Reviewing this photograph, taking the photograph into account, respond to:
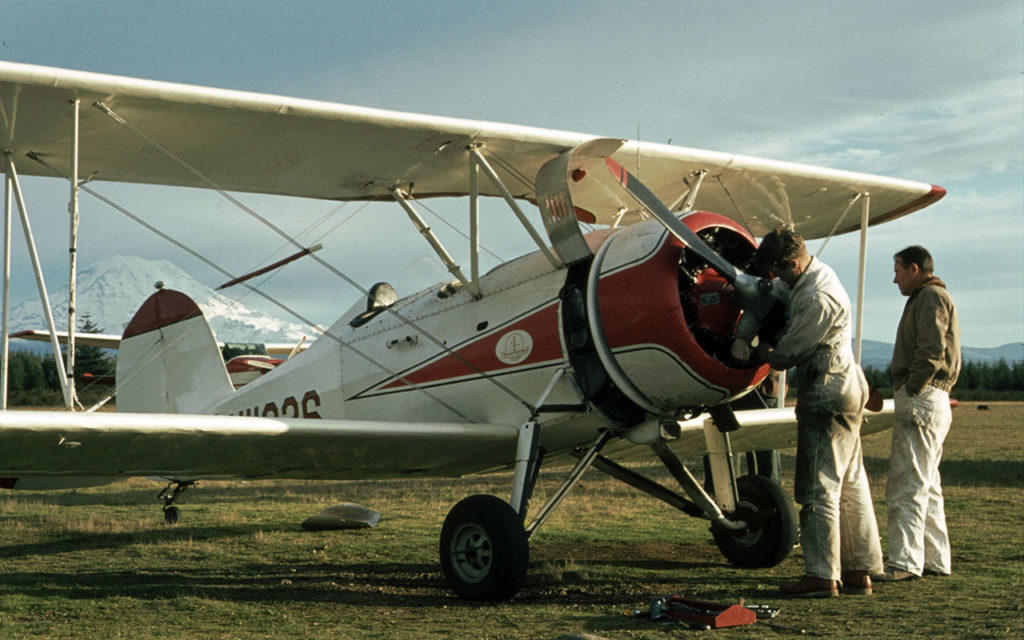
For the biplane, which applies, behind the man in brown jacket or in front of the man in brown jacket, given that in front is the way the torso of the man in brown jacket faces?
in front

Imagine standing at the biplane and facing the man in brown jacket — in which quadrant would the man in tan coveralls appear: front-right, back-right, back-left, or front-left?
front-right

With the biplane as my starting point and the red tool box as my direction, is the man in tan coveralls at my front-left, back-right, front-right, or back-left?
front-left

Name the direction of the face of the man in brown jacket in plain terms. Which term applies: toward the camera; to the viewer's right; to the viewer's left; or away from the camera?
to the viewer's left

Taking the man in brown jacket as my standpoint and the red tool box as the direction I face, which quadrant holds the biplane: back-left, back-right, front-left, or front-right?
front-right

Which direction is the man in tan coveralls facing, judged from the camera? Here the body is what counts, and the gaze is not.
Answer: to the viewer's left

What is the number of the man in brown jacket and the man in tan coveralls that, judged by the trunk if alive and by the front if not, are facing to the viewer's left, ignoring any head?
2

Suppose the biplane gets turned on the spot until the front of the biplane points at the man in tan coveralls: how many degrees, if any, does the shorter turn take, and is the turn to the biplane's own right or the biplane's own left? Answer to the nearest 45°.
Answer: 0° — it already faces them

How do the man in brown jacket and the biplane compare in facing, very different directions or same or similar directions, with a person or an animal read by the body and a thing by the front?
very different directions

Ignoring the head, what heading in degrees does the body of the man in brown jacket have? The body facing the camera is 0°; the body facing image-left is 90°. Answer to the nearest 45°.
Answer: approximately 90°

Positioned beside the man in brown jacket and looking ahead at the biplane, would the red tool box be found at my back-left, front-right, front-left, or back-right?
front-left

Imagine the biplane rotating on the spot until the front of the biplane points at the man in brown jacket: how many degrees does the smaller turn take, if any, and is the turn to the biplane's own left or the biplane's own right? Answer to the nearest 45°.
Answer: approximately 45° to the biplane's own left

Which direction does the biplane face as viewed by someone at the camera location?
facing the viewer and to the right of the viewer
